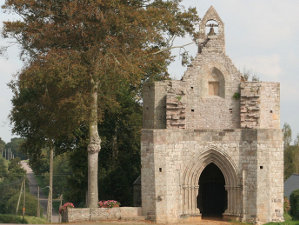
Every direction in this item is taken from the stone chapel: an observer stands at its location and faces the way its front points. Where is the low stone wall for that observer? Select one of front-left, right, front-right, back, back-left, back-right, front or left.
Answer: right

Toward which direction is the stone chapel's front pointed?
toward the camera

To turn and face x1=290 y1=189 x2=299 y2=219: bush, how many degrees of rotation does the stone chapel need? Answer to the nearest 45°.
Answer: approximately 90° to its left

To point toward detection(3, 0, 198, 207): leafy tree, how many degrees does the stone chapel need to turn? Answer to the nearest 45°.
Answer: approximately 90° to its right
